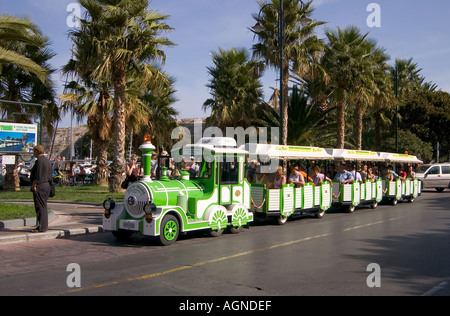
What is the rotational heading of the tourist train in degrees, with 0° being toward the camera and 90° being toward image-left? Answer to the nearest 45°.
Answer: approximately 45°

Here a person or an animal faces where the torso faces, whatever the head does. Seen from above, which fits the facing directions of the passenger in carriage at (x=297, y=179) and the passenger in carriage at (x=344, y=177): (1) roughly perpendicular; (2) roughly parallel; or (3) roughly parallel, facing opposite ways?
roughly parallel

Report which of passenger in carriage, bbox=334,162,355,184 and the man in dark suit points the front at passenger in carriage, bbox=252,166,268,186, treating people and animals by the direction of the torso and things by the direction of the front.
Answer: passenger in carriage, bbox=334,162,355,184

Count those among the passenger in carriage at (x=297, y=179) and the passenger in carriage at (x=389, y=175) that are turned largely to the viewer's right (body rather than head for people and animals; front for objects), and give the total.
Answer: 0

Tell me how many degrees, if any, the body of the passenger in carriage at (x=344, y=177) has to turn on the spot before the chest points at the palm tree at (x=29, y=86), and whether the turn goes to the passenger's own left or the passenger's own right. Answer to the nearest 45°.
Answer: approximately 45° to the passenger's own right

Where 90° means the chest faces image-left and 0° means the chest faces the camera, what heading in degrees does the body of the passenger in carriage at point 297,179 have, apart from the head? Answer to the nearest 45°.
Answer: approximately 45°

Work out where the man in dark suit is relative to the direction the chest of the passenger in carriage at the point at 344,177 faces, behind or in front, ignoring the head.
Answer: in front
